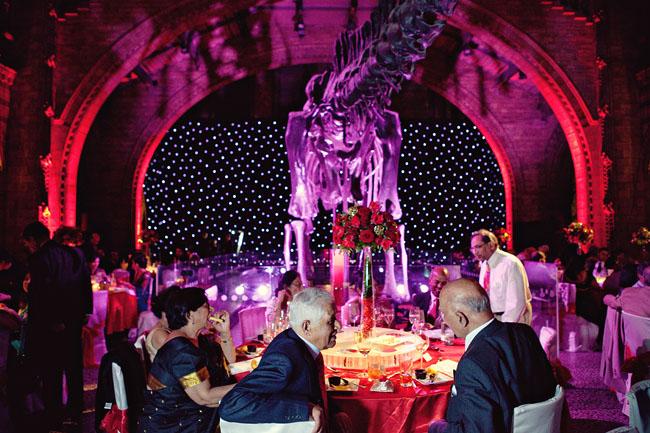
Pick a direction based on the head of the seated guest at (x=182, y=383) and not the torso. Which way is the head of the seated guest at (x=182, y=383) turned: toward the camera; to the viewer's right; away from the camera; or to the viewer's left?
to the viewer's right

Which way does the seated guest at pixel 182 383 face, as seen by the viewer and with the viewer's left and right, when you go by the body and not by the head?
facing away from the viewer and to the right of the viewer

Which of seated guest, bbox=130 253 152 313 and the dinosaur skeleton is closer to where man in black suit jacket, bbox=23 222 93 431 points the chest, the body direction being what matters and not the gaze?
the seated guest

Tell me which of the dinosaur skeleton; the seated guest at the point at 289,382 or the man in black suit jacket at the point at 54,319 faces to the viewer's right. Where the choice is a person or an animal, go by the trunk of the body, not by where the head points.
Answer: the seated guest

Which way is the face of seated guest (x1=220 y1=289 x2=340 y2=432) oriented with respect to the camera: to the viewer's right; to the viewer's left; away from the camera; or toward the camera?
to the viewer's right

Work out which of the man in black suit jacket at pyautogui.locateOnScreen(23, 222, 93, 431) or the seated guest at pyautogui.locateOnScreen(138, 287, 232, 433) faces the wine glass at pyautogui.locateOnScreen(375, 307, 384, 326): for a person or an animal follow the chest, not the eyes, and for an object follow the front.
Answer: the seated guest

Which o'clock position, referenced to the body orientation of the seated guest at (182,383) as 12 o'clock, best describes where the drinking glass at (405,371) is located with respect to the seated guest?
The drinking glass is roughly at 1 o'clock from the seated guest.

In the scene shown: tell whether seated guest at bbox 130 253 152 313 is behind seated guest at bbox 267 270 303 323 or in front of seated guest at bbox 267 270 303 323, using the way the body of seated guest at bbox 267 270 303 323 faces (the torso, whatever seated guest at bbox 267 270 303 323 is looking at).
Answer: behind

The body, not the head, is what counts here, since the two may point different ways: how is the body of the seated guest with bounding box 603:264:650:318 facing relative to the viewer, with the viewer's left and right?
facing away from the viewer
